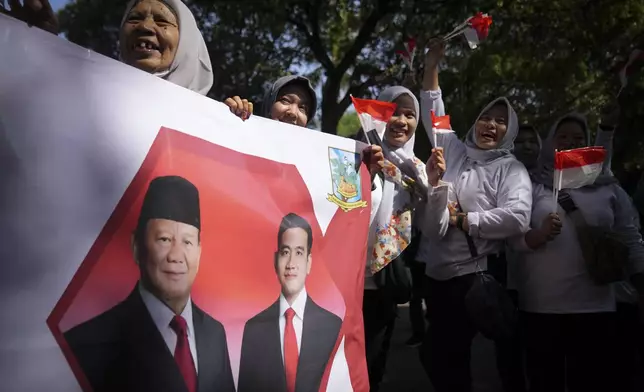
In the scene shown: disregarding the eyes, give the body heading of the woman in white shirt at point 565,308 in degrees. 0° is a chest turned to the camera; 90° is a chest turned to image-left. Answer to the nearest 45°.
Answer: approximately 0°

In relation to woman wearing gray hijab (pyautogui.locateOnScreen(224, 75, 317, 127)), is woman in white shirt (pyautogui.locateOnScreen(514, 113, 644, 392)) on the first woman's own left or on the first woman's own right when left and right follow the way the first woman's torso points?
on the first woman's own left

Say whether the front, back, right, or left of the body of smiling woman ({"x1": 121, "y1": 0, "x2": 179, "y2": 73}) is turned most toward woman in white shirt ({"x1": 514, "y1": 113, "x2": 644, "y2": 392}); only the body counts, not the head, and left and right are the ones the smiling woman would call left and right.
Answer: left

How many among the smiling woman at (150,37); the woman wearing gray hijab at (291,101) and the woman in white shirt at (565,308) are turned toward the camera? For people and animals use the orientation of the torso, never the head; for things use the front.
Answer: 3

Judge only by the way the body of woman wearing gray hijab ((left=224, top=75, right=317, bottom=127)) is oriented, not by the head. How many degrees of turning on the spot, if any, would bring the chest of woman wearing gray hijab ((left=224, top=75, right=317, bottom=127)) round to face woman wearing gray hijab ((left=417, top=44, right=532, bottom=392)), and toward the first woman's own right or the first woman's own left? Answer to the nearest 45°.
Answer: approximately 90° to the first woman's own left

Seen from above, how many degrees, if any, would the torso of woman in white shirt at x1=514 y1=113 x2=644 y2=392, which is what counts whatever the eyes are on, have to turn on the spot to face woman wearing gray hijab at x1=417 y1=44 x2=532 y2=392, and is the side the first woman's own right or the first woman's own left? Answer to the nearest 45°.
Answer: approximately 45° to the first woman's own right

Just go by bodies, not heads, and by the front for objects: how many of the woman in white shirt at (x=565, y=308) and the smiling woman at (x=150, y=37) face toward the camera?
2

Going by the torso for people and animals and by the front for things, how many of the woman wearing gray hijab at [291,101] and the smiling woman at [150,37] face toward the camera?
2
